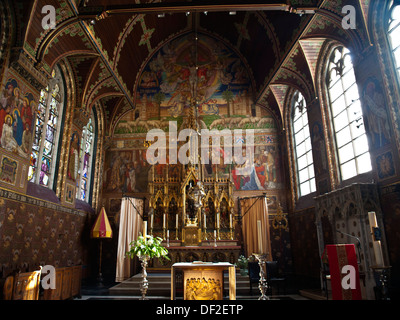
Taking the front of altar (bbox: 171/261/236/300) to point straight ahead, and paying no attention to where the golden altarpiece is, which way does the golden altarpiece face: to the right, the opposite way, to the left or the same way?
the same way

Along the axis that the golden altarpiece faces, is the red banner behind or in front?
in front

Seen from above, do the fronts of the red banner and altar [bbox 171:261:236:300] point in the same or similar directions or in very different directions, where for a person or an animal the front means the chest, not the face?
same or similar directions

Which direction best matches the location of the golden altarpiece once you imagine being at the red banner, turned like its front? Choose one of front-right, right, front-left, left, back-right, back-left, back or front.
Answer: back-right

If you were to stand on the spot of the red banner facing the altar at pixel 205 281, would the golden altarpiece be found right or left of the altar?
right

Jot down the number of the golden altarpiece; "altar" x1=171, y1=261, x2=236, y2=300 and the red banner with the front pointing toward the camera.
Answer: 3

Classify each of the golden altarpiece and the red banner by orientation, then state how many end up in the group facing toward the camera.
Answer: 2

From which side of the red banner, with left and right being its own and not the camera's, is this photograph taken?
front

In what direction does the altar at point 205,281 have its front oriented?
toward the camera

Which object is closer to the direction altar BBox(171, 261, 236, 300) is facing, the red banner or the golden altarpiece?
the red banner

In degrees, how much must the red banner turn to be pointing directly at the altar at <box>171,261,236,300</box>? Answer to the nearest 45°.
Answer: approximately 90° to its right

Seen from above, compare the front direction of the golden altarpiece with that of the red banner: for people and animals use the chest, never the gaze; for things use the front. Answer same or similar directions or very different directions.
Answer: same or similar directions

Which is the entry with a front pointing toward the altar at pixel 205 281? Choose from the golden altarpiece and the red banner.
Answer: the golden altarpiece

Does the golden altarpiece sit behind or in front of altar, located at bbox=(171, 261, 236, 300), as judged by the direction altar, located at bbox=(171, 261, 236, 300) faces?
behind

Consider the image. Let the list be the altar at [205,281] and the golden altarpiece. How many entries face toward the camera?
2
